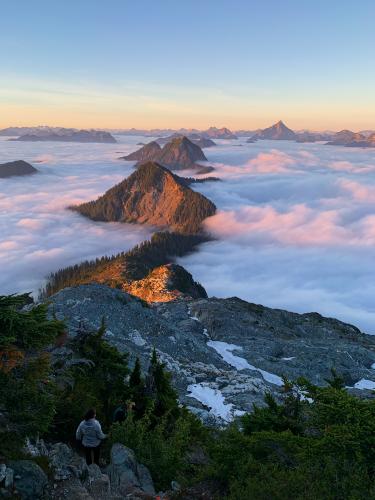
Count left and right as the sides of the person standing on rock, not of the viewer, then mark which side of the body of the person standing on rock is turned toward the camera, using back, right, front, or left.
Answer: back

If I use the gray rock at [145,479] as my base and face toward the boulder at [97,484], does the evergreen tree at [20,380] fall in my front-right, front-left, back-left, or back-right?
front-right

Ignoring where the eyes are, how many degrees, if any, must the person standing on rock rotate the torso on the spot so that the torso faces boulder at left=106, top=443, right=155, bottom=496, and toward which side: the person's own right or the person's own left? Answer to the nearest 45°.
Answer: approximately 135° to the person's own right

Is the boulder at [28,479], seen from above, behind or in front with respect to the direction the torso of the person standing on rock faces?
behind

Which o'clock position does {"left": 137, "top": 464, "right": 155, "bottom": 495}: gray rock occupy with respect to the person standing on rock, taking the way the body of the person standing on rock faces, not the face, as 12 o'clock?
The gray rock is roughly at 4 o'clock from the person standing on rock.

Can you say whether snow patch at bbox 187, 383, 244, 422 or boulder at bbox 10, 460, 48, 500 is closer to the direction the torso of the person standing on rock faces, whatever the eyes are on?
the snow patch

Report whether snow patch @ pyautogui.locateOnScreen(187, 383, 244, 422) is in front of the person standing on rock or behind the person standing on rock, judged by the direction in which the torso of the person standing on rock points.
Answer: in front
